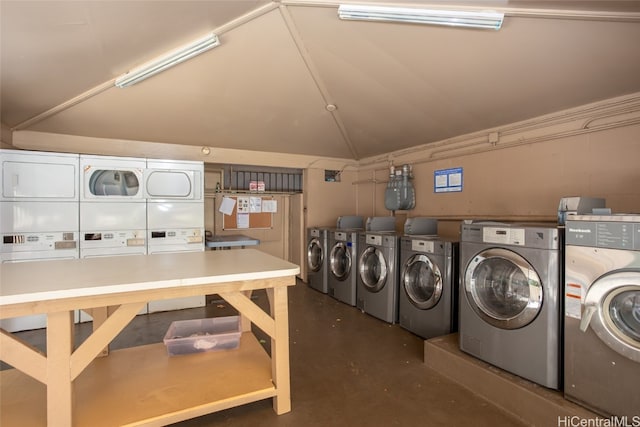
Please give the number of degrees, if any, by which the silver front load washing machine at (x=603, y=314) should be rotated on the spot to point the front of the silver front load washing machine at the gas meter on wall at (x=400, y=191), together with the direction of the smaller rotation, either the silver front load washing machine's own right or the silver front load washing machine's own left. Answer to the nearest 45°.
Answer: approximately 90° to the silver front load washing machine's own right

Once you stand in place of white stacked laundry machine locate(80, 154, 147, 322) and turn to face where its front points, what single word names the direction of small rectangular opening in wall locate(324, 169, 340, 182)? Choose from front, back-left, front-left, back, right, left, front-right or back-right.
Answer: left

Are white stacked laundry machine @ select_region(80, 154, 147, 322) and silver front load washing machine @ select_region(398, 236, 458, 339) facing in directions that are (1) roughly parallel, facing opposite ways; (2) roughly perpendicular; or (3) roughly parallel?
roughly perpendicular

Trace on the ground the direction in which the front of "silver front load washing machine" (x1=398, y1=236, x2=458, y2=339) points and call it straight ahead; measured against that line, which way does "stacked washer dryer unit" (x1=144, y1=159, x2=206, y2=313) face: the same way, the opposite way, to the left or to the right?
to the left

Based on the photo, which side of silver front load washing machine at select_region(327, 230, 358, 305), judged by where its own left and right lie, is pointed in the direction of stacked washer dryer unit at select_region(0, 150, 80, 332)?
front

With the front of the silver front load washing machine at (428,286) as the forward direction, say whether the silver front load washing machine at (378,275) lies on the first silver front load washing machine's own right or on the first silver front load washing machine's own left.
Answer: on the first silver front load washing machine's own right

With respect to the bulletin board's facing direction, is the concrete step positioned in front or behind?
in front

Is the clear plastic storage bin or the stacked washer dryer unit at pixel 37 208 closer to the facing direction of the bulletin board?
the clear plastic storage bin

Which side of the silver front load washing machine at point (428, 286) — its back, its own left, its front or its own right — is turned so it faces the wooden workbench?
front

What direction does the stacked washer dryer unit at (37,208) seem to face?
toward the camera

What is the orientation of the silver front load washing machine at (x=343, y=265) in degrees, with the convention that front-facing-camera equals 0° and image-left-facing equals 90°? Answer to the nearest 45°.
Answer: approximately 45°

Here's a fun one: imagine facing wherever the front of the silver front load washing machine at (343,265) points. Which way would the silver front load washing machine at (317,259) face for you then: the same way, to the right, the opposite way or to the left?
the same way

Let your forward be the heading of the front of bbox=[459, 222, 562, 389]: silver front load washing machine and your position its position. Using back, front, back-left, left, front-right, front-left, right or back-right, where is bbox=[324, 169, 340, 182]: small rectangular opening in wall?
right

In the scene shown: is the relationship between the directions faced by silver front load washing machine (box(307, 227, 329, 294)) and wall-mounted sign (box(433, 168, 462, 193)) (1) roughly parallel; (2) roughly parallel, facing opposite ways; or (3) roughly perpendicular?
roughly parallel

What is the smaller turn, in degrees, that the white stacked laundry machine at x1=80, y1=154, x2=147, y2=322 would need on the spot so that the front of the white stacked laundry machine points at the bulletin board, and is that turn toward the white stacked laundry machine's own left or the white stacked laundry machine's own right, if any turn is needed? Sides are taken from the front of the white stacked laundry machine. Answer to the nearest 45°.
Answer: approximately 135° to the white stacked laundry machine's own left

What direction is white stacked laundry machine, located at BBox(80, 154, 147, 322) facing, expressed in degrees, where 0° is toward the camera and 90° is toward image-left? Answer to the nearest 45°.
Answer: approximately 0°
